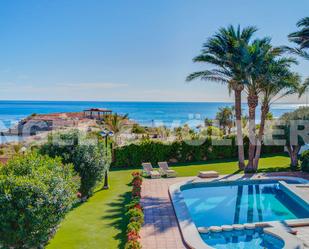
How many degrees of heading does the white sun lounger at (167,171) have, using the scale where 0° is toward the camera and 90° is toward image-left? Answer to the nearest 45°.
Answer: approximately 315°

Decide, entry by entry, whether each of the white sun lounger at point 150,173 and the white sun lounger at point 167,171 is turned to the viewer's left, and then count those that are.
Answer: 0

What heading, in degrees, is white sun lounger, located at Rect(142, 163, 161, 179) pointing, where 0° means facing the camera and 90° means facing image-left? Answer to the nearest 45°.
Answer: approximately 315°

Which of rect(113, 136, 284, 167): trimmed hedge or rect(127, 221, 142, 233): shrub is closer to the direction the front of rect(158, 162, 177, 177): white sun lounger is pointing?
the shrub

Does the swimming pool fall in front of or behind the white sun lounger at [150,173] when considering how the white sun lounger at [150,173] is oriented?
in front

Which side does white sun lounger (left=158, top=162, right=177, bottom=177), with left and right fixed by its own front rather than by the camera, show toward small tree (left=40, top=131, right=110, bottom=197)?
right

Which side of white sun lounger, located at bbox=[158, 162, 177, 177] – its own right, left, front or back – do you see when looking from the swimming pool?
front

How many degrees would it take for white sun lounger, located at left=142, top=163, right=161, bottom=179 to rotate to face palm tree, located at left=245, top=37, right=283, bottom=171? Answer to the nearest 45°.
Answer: approximately 45° to its left

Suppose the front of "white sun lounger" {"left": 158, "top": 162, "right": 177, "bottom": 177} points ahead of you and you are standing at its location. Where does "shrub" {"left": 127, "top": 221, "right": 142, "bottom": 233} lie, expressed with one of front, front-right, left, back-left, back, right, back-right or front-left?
front-right

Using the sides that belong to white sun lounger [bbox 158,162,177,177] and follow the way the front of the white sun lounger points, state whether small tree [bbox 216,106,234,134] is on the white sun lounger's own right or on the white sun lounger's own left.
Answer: on the white sun lounger's own left
